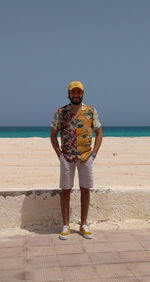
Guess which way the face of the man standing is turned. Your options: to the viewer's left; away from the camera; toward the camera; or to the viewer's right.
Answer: toward the camera

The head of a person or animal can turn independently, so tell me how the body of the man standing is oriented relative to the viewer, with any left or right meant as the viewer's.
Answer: facing the viewer
